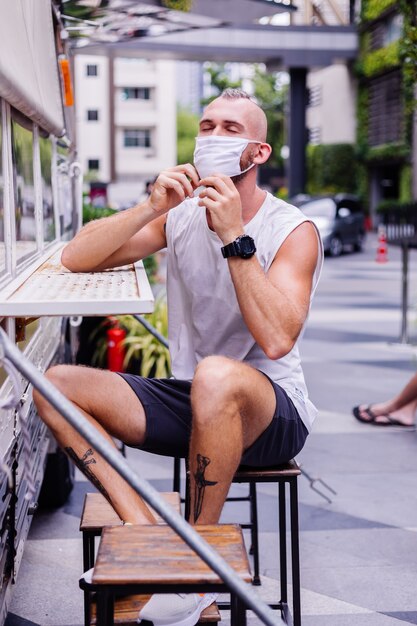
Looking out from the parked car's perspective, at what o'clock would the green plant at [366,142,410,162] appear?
The green plant is roughly at 5 o'clock from the parked car.

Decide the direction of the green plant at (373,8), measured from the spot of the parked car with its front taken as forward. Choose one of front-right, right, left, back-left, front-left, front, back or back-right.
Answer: back-right

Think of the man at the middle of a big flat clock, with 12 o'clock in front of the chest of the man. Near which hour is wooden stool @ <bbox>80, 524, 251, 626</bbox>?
The wooden stool is roughly at 11 o'clock from the man.

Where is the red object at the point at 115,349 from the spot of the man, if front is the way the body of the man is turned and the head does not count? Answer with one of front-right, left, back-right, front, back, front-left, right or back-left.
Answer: back-right

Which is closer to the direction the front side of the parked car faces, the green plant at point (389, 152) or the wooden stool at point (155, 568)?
the wooden stool

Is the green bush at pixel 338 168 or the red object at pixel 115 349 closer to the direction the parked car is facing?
the red object

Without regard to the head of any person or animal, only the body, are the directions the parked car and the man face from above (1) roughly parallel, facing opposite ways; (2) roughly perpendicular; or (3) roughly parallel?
roughly parallel

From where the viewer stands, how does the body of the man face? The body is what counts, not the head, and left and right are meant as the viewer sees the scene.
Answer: facing the viewer and to the left of the viewer

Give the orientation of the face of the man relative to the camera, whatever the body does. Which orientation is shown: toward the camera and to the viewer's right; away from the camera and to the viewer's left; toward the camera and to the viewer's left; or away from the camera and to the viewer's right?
toward the camera and to the viewer's left

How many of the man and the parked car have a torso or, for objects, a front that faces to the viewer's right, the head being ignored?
0
